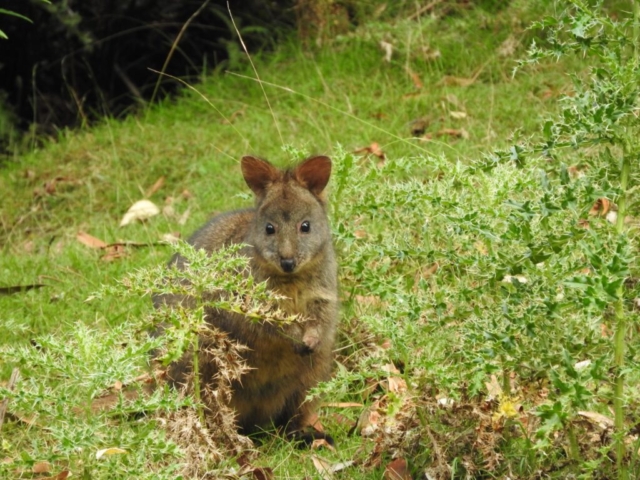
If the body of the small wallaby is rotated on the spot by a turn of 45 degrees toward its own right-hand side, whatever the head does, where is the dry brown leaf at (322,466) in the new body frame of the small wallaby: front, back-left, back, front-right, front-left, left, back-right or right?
front

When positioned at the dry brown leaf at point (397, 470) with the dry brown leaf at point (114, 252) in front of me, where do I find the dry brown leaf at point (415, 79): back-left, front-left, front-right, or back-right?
front-right

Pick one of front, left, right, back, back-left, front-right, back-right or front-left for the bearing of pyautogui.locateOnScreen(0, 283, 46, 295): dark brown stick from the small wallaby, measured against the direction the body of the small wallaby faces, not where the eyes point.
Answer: back

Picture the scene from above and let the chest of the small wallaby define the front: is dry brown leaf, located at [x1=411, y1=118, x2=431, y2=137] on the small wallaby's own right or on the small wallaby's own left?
on the small wallaby's own left

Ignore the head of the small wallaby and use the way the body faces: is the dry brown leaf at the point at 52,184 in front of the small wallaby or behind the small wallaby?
behind

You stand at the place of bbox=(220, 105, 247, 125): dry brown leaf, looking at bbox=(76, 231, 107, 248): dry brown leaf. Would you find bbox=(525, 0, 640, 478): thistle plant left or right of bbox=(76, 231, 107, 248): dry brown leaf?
left

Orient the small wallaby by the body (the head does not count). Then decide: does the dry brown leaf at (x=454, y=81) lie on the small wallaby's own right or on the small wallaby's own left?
on the small wallaby's own left

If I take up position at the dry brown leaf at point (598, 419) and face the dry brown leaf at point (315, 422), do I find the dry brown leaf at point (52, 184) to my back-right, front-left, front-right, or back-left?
front-right

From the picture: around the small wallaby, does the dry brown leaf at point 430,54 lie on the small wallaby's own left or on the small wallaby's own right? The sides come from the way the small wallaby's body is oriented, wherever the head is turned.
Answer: on the small wallaby's own left

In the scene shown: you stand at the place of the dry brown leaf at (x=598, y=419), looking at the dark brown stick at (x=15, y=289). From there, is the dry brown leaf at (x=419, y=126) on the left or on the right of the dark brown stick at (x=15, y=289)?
right

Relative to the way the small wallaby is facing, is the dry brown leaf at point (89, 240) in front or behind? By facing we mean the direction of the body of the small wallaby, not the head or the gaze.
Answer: behind
